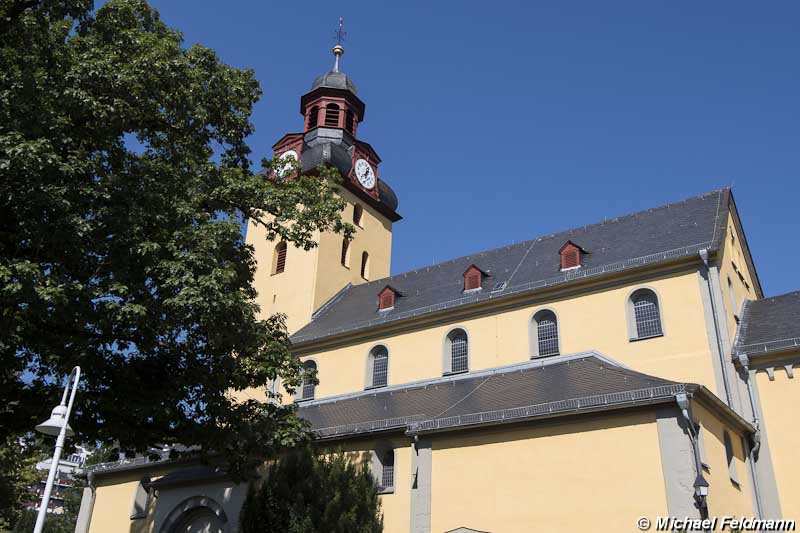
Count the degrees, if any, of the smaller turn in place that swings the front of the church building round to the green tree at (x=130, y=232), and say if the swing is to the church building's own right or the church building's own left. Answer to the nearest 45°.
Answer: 0° — it already faces it

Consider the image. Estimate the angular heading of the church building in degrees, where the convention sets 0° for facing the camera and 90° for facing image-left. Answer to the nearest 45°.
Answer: approximately 135°
